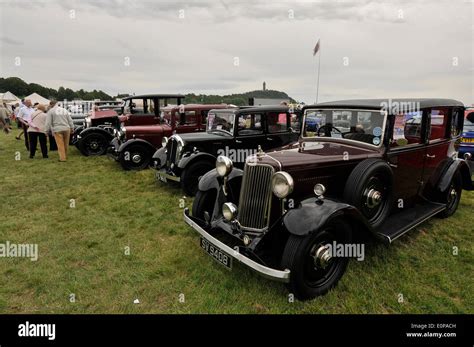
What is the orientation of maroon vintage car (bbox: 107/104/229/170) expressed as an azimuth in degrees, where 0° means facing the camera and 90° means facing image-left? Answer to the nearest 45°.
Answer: approximately 45°

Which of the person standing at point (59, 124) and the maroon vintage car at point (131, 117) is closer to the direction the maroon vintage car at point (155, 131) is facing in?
the person standing

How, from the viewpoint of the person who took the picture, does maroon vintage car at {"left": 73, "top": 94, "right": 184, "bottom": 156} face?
facing to the left of the viewer

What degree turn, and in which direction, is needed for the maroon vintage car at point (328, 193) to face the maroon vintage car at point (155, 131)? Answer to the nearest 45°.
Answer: approximately 90° to its right

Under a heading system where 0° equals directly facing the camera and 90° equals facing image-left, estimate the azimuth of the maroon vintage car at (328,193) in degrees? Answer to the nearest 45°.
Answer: approximately 45°
